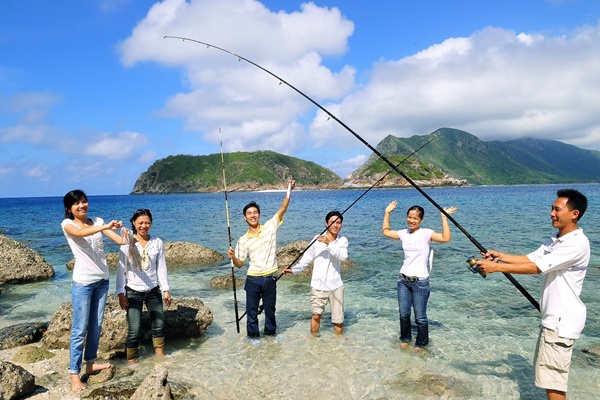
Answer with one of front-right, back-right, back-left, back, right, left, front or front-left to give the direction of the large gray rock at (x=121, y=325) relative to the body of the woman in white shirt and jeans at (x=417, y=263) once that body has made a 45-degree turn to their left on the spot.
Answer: back-right

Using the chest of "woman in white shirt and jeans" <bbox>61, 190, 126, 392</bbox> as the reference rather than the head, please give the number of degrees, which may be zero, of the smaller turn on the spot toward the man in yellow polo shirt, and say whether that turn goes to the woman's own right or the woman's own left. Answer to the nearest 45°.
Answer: approximately 45° to the woman's own left

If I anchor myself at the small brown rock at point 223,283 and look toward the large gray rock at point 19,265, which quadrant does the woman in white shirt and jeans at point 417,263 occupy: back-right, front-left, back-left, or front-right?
back-left

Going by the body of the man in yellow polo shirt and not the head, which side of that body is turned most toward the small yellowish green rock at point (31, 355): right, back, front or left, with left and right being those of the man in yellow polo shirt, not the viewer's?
right

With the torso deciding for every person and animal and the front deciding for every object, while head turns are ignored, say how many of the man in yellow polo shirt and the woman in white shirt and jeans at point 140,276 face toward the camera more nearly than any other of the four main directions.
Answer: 2

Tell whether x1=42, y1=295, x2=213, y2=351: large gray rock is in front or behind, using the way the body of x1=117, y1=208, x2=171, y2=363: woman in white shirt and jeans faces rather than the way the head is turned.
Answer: behind

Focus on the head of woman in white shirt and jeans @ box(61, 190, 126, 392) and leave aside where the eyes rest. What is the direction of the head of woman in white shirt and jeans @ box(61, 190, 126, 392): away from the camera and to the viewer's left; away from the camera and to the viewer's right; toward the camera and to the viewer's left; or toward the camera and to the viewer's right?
toward the camera and to the viewer's right

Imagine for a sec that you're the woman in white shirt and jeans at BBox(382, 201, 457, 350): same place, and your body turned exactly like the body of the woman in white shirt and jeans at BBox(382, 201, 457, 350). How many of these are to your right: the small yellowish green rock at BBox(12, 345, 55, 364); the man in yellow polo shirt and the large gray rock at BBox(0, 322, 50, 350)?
3

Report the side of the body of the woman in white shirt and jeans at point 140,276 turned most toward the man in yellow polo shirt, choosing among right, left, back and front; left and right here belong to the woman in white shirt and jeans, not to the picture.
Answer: left

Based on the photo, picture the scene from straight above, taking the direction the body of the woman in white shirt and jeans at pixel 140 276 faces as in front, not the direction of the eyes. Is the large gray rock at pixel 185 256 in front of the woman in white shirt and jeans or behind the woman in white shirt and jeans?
behind

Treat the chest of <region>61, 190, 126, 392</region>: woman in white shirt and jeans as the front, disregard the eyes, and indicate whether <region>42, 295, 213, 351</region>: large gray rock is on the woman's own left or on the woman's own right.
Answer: on the woman's own left
